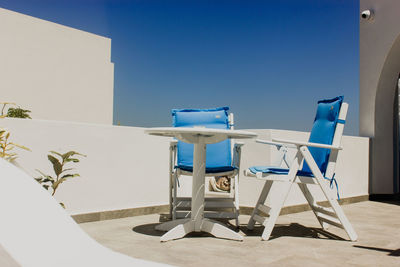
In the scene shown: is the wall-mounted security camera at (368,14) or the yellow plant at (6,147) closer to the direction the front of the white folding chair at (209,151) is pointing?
the yellow plant

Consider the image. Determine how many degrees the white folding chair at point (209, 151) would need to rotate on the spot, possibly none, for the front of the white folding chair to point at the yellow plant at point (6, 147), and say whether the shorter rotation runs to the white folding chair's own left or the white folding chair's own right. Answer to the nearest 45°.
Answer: approximately 45° to the white folding chair's own right

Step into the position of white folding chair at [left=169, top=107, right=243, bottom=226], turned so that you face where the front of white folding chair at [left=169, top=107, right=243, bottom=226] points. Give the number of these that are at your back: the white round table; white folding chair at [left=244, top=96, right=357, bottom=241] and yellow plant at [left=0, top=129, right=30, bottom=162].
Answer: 0

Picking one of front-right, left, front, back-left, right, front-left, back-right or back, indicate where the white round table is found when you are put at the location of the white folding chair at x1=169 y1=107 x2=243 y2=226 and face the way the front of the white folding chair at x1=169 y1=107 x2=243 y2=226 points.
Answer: front

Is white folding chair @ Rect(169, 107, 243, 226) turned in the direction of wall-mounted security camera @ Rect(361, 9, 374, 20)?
no

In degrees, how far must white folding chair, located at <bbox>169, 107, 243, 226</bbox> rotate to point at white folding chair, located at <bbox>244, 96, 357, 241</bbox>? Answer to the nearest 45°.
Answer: approximately 45° to its left

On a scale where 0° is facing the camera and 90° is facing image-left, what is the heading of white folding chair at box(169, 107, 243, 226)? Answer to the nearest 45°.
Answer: approximately 0°
